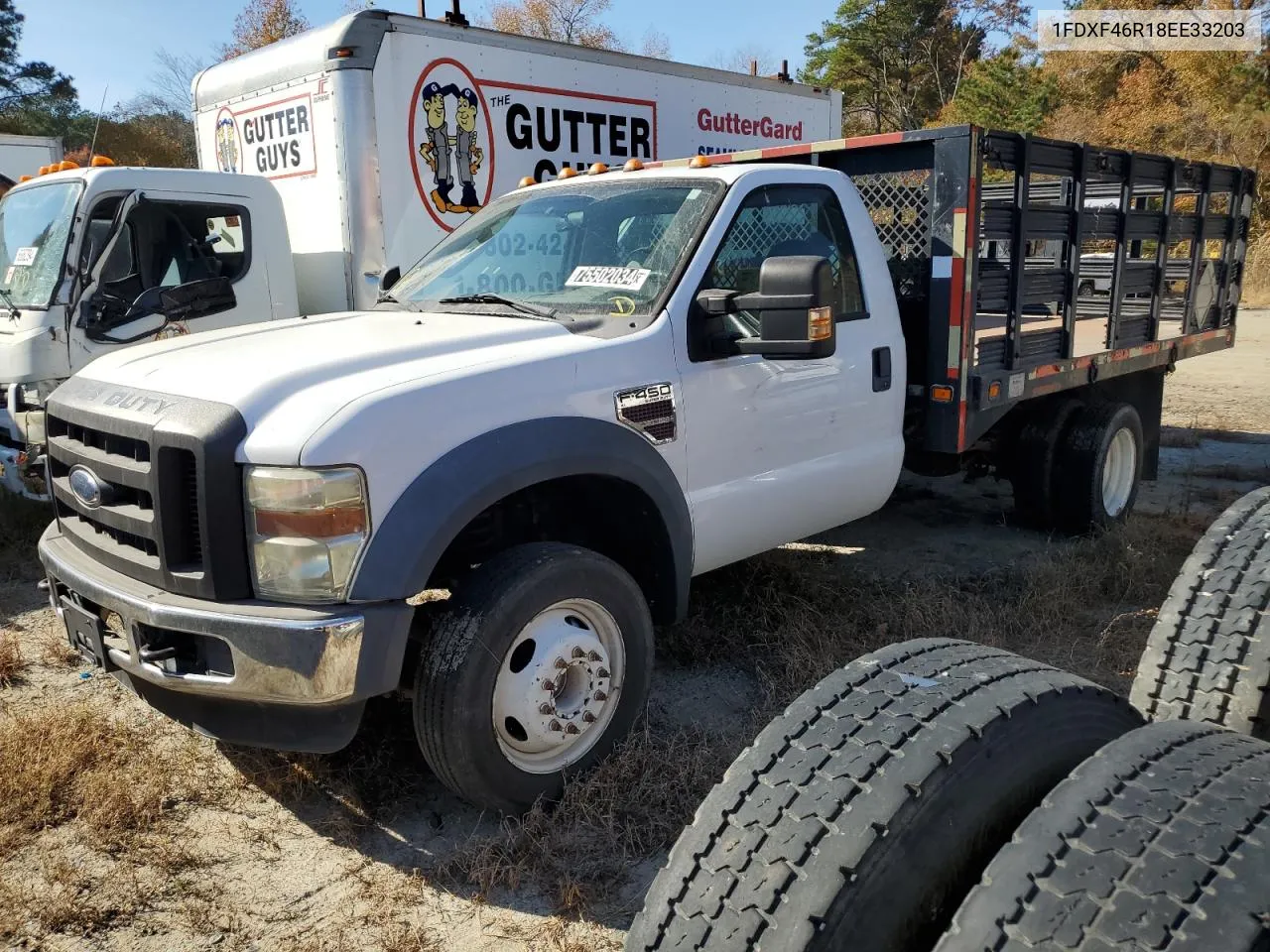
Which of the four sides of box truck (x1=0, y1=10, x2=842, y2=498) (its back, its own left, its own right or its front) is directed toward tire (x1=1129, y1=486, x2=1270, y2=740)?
left

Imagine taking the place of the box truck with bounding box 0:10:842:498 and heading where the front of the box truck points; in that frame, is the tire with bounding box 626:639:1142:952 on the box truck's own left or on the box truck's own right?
on the box truck's own left

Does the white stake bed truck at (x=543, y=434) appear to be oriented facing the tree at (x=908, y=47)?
no

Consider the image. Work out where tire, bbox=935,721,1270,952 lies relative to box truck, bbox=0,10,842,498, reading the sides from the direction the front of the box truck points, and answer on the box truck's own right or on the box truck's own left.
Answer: on the box truck's own left

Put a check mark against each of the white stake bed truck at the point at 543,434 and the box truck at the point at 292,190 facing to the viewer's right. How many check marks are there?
0

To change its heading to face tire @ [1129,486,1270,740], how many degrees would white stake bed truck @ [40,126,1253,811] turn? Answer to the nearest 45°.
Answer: approximately 90° to its left

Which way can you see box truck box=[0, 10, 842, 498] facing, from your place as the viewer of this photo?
facing the viewer and to the left of the viewer

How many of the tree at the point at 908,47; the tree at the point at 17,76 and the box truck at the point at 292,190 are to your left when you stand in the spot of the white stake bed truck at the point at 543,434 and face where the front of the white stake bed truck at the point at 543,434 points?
0

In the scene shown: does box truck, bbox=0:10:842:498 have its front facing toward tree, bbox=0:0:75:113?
no

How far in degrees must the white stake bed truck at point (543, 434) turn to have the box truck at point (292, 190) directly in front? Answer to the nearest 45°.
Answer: approximately 90° to its right

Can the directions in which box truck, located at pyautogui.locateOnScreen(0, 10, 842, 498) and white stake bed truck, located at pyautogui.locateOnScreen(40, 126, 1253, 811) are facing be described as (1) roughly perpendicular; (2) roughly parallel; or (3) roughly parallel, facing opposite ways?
roughly parallel

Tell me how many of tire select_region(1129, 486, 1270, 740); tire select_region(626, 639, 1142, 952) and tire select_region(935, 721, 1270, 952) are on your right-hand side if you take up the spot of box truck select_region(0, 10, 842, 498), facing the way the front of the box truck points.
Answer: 0

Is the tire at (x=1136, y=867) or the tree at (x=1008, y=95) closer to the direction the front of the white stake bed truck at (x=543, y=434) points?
the tire

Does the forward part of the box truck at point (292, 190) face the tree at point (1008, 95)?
no
